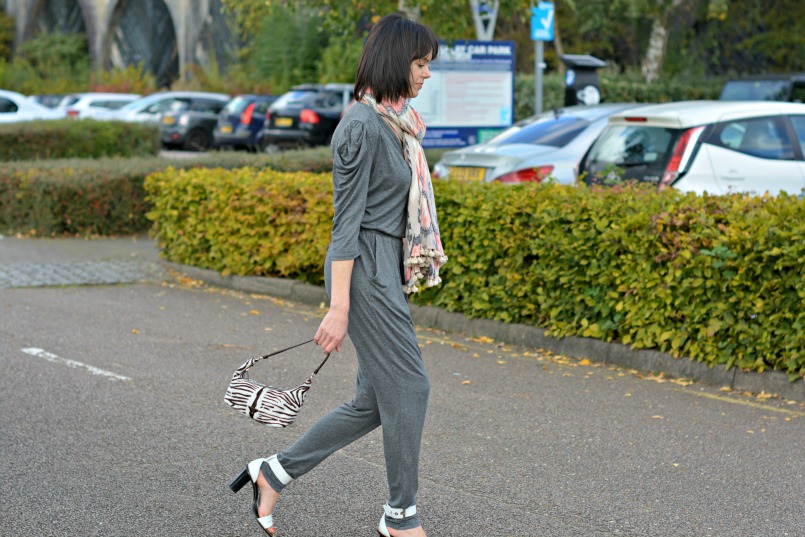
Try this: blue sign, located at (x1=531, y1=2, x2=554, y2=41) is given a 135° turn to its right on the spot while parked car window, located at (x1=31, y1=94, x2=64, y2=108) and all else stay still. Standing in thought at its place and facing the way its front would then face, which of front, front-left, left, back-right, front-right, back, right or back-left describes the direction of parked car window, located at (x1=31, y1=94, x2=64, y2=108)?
front

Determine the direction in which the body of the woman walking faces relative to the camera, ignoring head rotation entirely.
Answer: to the viewer's right

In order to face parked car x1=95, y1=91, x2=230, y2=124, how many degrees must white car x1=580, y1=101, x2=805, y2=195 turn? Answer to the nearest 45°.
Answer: approximately 90° to its left

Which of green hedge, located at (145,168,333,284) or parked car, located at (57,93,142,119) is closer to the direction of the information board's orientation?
the green hedge

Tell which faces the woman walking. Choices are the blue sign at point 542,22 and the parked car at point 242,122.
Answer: the blue sign

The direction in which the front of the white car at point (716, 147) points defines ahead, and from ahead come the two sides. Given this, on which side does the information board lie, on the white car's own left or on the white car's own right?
on the white car's own left

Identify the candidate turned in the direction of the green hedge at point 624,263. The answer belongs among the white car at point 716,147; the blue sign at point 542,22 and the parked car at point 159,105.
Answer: the blue sign

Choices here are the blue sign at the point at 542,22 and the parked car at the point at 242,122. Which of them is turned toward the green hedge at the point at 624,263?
the blue sign

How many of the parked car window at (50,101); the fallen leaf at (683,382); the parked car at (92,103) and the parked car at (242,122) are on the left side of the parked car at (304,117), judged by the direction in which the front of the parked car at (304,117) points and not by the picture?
3

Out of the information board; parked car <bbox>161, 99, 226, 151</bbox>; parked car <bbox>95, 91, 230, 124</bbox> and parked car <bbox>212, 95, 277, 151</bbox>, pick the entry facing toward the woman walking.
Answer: the information board

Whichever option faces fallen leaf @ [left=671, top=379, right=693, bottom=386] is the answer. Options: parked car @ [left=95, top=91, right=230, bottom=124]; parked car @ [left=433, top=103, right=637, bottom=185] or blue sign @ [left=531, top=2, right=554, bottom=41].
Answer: the blue sign
